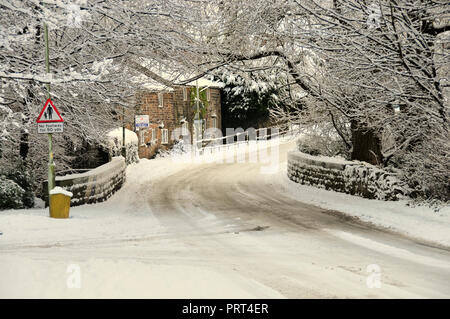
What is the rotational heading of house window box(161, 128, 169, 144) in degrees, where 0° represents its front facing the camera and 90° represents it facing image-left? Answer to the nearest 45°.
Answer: approximately 0°

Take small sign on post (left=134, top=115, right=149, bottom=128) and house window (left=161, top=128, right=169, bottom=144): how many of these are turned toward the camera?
2

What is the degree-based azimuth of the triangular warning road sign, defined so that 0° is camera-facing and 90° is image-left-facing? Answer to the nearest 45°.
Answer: approximately 0°
